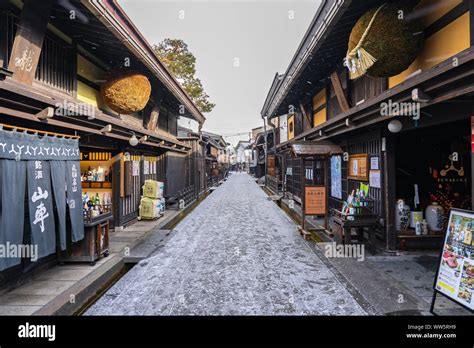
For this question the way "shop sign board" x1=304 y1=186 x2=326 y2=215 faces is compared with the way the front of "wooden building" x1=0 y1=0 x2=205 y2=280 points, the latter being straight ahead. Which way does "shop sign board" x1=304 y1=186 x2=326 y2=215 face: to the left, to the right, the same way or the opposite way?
to the right

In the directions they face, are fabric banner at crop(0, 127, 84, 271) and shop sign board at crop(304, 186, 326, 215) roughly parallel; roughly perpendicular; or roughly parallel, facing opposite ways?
roughly perpendicular

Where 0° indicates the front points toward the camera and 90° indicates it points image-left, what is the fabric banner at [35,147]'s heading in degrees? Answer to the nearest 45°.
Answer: approximately 315°

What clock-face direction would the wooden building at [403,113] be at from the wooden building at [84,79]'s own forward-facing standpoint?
the wooden building at [403,113] is roughly at 11 o'clock from the wooden building at [84,79].

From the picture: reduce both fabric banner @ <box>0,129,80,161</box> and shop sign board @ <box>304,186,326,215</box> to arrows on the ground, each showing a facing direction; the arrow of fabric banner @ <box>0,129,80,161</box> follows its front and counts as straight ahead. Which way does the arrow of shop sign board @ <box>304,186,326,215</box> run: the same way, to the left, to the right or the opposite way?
to the right

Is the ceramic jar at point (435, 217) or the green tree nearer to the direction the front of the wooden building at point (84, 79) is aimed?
the ceramic jar

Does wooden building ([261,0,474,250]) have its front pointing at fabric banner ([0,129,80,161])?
yes

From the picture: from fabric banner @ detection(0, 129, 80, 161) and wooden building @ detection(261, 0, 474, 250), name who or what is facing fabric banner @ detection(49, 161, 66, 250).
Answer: the wooden building

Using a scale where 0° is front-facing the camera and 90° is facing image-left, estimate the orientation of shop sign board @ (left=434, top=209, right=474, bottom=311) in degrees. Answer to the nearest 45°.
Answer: approximately 45°

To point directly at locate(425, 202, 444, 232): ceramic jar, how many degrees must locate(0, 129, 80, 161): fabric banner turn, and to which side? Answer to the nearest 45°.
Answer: approximately 45° to its left
